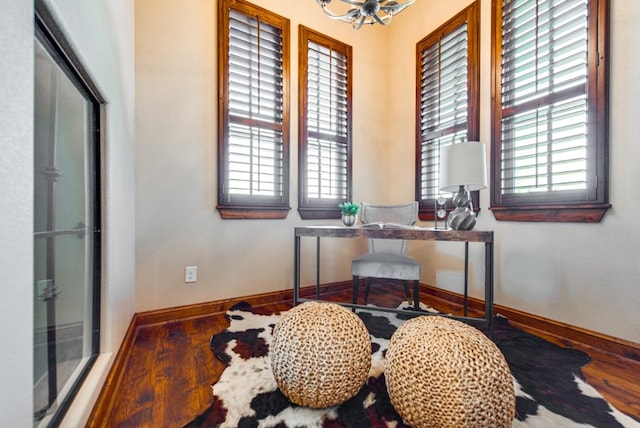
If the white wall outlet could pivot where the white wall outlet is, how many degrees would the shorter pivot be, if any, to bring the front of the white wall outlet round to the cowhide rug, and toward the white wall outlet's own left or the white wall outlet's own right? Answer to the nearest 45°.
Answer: approximately 45° to the white wall outlet's own left

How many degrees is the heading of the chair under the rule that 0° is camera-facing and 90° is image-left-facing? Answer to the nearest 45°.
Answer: approximately 0°

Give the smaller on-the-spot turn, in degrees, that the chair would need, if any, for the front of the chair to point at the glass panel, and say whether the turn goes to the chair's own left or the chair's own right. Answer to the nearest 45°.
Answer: approximately 45° to the chair's own right

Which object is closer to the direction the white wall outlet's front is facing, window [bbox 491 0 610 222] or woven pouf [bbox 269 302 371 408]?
the woven pouf

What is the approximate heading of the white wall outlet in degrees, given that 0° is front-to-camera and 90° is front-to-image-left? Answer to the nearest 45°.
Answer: approximately 0°

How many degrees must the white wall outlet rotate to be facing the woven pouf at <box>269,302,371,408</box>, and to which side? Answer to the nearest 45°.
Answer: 0° — it already faces it

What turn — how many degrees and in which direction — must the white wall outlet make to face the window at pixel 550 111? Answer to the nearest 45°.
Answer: approximately 45° to its left

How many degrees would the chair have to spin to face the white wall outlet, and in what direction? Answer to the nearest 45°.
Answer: approximately 90° to its right

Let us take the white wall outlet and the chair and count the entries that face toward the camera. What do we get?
2
